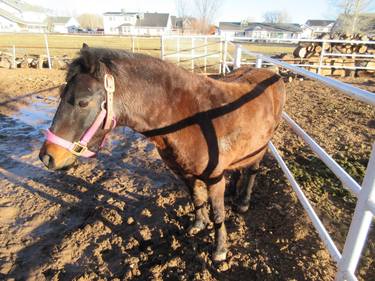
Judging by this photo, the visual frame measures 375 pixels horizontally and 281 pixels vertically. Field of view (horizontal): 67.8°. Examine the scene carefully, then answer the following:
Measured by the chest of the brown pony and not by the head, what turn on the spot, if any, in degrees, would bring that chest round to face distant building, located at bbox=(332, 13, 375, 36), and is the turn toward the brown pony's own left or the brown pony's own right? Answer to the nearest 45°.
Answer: approximately 180°

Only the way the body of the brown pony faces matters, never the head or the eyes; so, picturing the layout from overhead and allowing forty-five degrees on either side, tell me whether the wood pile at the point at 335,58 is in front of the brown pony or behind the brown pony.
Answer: behind

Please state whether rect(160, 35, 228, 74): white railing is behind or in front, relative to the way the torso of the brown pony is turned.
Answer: behind

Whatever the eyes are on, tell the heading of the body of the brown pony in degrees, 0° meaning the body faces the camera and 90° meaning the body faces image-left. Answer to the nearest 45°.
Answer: approximately 45°

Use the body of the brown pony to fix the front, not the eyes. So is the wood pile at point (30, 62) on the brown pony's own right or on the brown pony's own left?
on the brown pony's own right

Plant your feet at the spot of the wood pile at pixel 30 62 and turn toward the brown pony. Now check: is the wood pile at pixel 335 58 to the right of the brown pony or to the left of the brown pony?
left
